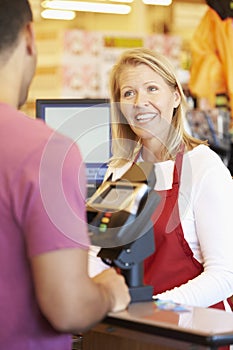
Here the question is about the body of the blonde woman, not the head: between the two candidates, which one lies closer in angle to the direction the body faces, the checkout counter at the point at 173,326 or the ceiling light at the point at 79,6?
the checkout counter

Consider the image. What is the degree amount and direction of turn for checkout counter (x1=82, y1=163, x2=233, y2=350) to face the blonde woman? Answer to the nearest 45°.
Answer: approximately 135° to its right

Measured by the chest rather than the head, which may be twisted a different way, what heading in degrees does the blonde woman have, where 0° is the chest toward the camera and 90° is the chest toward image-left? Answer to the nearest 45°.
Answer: approximately 45°

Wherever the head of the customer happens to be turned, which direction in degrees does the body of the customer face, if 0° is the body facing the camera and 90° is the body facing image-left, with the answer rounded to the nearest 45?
approximately 225°

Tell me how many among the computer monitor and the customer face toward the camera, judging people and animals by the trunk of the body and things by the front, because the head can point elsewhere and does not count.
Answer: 1

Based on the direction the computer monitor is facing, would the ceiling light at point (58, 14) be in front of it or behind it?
behind

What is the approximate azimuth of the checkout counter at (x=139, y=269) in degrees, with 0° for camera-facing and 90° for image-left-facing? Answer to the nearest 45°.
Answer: approximately 45°

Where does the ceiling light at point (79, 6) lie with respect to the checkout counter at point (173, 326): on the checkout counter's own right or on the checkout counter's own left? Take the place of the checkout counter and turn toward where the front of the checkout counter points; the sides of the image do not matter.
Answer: on the checkout counter's own right

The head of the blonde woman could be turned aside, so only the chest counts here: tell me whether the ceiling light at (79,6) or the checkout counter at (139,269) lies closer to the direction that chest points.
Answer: the checkout counter

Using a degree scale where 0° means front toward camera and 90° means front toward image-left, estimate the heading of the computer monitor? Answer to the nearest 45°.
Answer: approximately 0°

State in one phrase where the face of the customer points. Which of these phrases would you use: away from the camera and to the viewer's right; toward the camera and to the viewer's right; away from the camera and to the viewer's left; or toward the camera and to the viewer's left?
away from the camera and to the viewer's right
